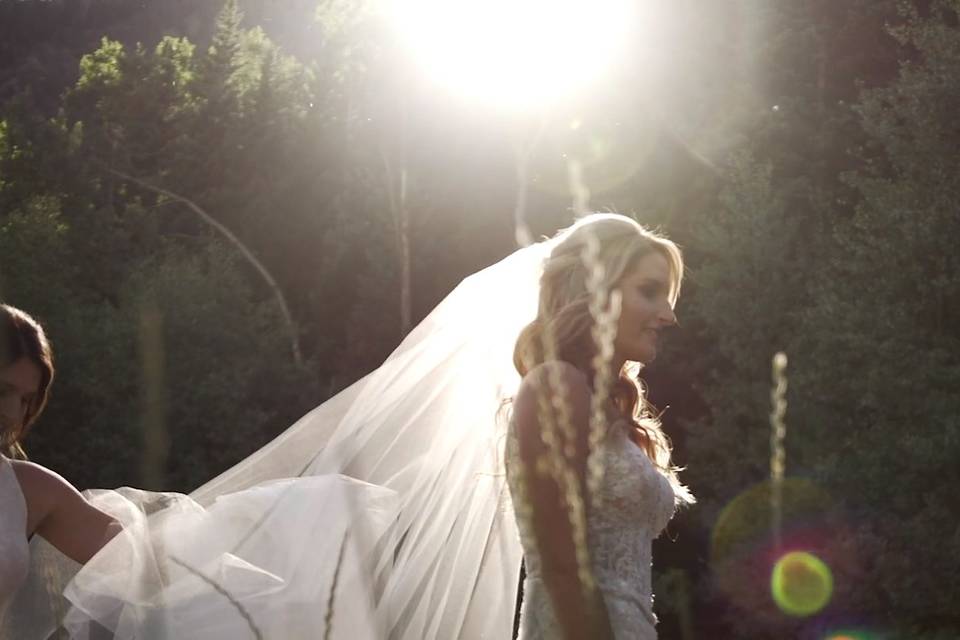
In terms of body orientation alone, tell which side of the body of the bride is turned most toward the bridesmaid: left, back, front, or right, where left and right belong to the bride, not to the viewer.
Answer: back

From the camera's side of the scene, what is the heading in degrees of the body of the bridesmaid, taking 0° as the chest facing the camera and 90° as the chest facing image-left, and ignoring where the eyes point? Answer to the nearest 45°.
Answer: approximately 0°

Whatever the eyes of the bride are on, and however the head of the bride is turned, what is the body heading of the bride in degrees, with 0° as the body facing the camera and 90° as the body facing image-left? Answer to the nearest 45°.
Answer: approximately 270°

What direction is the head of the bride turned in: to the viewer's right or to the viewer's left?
to the viewer's right
